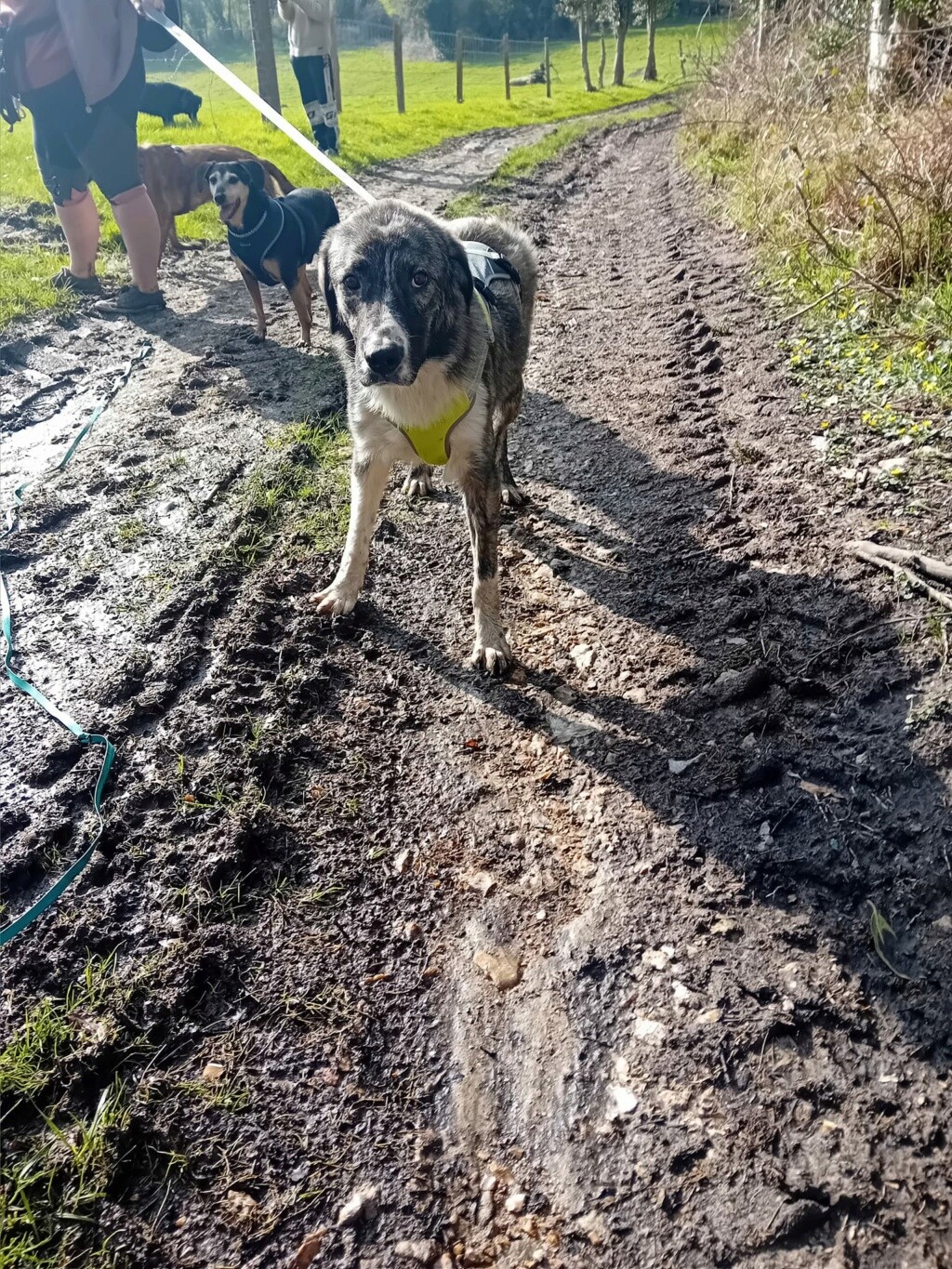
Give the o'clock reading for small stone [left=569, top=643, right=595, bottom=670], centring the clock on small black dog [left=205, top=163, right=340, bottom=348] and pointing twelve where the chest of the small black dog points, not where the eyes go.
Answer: The small stone is roughly at 10 o'clock from the small black dog.

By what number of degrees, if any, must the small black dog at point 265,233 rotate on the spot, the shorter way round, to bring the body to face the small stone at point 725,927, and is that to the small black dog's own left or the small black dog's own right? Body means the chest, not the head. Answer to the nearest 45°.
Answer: approximately 45° to the small black dog's own left

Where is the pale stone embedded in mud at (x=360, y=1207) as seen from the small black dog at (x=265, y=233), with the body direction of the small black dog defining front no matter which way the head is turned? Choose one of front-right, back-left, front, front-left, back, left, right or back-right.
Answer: front-left

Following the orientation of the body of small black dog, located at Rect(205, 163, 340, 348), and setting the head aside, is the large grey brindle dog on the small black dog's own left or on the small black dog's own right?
on the small black dog's own left

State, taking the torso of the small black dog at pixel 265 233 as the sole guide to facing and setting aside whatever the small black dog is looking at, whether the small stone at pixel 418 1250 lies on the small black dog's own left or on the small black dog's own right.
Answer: on the small black dog's own left

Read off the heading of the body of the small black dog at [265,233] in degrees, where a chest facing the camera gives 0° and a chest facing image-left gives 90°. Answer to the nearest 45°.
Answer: approximately 45°
